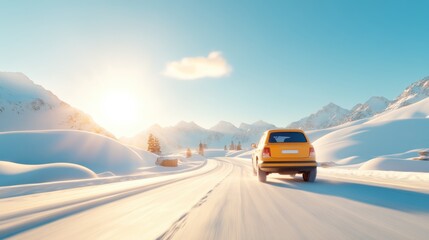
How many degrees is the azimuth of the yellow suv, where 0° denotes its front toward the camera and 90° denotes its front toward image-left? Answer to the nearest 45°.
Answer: approximately 180°
